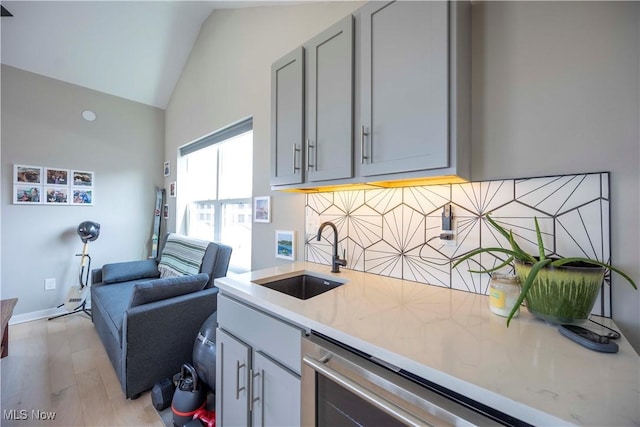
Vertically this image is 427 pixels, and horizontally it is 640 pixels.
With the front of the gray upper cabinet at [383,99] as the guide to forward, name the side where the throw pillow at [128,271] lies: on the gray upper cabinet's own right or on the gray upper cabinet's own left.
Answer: on the gray upper cabinet's own right

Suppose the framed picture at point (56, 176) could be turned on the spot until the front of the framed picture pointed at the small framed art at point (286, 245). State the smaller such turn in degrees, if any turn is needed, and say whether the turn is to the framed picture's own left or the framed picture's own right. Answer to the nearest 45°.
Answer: approximately 45° to the framed picture's own left

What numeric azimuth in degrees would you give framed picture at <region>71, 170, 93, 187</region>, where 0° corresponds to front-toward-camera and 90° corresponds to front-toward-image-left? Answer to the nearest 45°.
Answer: approximately 0°

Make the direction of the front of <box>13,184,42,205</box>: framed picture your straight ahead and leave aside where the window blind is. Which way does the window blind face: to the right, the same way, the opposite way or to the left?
to the right

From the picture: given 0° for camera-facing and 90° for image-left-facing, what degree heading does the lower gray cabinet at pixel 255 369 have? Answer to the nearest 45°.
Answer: approximately 45°
